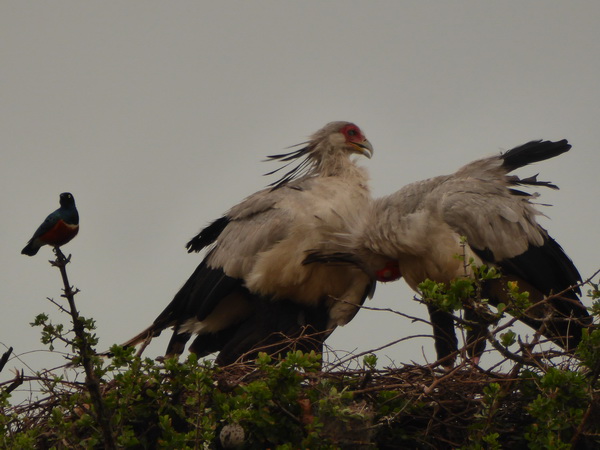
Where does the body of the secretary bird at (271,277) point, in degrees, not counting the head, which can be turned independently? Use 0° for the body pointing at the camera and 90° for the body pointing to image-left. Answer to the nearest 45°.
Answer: approximately 270°

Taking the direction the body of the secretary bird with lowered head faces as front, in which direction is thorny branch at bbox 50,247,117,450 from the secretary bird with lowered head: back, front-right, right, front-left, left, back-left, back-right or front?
front-left

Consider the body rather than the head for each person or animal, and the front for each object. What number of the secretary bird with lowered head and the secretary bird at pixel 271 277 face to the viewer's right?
1

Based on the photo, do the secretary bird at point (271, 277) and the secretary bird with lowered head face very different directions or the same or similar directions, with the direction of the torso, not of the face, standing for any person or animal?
very different directions

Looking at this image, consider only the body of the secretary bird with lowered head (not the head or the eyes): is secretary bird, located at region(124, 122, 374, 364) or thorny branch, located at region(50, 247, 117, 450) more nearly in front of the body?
the secretary bird

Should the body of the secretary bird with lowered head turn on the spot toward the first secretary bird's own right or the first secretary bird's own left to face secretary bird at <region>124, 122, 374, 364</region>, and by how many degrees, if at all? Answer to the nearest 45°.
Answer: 0° — it already faces it

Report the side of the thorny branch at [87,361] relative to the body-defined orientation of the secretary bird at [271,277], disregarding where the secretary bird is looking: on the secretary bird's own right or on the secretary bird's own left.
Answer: on the secretary bird's own right

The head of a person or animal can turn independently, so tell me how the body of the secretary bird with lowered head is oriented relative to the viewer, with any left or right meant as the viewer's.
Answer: facing to the left of the viewer
